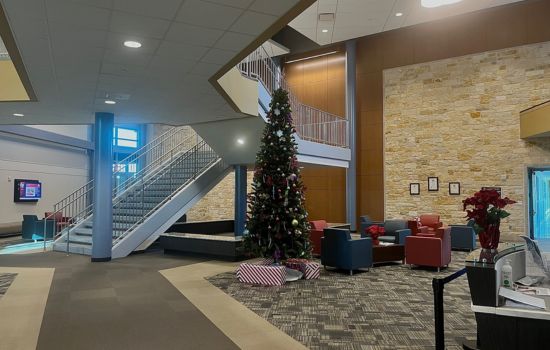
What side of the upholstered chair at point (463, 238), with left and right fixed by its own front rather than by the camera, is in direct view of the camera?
left

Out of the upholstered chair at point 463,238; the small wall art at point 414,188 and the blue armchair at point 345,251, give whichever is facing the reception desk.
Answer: the small wall art

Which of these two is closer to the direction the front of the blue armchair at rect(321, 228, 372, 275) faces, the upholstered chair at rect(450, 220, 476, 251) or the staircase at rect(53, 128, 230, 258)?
the upholstered chair

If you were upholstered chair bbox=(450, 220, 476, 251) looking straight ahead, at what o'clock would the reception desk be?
The reception desk is roughly at 9 o'clock from the upholstered chair.

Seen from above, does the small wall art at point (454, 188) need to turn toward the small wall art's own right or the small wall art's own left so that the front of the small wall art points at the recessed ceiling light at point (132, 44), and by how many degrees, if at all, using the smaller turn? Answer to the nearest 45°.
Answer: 0° — it already faces it

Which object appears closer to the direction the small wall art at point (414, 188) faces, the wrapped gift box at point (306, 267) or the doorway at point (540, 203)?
the wrapped gift box

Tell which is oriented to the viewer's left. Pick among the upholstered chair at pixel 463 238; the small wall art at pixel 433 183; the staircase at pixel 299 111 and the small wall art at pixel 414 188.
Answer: the upholstered chair
